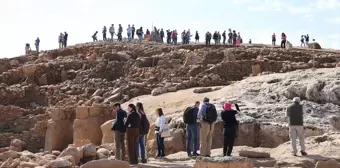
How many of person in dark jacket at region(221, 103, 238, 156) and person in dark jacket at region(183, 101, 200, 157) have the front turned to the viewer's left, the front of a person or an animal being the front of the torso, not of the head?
0

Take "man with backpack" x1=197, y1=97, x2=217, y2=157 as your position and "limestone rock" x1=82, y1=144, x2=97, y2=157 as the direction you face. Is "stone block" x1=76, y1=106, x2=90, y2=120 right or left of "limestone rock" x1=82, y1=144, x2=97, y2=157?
right

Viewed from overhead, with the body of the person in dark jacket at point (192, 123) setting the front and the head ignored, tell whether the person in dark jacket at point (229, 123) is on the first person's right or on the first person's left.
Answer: on the first person's right

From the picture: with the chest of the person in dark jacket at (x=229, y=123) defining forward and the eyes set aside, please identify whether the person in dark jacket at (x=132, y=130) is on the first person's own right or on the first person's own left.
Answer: on the first person's own left

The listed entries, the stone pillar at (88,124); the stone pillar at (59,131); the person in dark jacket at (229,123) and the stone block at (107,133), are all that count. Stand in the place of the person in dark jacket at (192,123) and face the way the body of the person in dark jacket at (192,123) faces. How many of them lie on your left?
3

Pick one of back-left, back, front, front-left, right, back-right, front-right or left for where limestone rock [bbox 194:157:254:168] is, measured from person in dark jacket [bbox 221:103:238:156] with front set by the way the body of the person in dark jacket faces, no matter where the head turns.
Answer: back

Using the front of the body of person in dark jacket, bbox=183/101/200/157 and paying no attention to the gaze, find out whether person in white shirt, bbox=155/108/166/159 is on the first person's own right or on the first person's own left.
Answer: on the first person's own left

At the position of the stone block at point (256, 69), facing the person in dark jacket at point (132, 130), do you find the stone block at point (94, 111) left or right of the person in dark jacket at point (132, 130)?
right

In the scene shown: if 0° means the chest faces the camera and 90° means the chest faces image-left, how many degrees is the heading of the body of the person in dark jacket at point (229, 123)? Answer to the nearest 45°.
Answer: approximately 180°

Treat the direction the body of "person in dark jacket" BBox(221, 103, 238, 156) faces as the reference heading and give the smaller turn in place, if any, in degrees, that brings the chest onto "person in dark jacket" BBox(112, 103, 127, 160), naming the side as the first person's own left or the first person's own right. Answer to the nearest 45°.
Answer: approximately 90° to the first person's own left

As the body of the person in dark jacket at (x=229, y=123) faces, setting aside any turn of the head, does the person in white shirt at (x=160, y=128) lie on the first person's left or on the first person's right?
on the first person's left

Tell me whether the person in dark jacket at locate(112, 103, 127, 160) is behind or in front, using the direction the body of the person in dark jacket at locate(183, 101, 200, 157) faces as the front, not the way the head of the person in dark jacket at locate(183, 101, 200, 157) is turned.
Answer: behind

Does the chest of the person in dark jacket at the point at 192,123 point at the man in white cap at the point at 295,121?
no

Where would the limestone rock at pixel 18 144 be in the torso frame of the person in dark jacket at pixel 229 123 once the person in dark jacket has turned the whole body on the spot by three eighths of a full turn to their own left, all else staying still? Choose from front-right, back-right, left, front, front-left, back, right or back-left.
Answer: right

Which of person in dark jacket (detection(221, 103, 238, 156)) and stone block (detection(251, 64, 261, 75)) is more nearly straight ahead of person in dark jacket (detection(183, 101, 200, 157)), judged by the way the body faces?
the stone block

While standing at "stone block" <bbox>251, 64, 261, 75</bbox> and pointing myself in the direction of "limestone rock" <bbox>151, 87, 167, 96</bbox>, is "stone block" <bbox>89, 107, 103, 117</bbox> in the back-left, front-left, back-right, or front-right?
front-left

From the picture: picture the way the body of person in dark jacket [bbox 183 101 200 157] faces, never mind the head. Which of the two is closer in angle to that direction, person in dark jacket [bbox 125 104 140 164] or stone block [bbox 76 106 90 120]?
the stone block

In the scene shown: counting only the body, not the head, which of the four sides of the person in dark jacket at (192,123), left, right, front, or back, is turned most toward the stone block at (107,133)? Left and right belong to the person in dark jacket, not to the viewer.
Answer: left

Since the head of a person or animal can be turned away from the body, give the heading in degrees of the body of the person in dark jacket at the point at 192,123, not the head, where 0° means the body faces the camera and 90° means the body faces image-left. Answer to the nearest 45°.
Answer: approximately 225°
